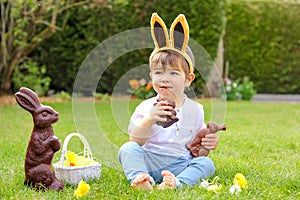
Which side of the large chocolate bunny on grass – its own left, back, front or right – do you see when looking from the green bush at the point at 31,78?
left

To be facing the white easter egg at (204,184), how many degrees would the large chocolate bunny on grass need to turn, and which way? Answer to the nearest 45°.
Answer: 0° — it already faces it

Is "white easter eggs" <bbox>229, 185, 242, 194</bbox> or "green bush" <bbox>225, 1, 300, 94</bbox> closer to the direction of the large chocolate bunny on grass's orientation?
the white easter eggs

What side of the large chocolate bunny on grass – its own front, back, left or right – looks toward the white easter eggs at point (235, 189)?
front

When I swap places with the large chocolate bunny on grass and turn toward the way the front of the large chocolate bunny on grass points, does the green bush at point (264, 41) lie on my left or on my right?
on my left

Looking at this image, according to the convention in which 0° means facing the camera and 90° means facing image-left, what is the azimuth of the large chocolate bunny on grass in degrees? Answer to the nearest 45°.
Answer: approximately 270°

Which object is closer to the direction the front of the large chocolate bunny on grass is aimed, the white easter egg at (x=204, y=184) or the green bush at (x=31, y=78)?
the white easter egg

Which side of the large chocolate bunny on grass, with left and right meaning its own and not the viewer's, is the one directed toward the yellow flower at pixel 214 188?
front

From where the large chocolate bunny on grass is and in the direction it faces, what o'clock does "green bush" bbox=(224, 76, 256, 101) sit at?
The green bush is roughly at 10 o'clock from the large chocolate bunny on grass.

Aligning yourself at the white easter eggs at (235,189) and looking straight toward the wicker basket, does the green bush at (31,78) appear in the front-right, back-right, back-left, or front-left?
front-right
